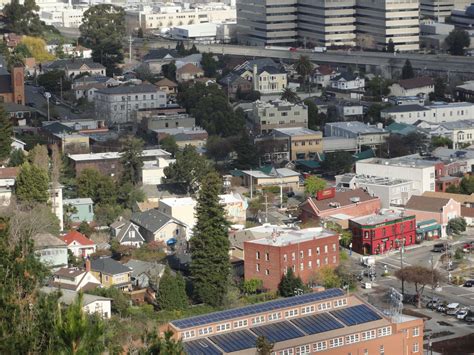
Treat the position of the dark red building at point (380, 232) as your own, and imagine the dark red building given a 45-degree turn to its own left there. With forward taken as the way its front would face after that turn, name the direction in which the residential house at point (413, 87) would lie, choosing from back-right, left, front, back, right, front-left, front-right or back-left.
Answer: left

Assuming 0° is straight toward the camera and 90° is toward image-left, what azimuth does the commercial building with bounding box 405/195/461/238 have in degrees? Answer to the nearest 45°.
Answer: approximately 315°

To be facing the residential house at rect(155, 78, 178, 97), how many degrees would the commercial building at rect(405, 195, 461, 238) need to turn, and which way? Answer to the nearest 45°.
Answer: approximately 180°

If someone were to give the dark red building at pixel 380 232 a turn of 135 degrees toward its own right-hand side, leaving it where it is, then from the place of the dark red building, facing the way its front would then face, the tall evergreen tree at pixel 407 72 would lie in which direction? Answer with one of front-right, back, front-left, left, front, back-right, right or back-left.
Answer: right

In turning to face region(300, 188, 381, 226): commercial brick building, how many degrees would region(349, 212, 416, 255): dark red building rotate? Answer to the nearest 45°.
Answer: approximately 180°

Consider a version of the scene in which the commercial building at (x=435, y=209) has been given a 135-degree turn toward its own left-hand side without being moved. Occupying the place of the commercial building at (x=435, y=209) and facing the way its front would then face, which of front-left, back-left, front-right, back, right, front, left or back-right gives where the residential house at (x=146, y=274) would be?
back-left

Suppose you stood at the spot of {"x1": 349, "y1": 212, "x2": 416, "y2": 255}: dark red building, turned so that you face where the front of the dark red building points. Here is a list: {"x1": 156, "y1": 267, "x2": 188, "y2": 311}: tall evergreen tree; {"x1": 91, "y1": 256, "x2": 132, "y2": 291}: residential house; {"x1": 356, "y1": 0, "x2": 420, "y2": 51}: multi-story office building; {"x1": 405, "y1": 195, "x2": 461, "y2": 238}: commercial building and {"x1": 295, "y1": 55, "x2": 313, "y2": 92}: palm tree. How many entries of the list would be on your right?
2

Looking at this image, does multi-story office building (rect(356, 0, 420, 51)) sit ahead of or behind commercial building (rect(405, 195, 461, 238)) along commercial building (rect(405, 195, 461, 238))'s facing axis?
behind

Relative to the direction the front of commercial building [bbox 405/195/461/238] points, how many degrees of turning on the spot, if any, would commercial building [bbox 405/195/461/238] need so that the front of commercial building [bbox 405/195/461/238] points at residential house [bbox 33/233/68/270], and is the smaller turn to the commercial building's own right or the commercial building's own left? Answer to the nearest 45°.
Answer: approximately 90° to the commercial building's own right

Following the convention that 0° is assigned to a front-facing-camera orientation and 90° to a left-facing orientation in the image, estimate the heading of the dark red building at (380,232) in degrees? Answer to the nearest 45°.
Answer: approximately 315°

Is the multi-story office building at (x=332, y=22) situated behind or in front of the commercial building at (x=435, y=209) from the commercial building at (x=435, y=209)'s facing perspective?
behind

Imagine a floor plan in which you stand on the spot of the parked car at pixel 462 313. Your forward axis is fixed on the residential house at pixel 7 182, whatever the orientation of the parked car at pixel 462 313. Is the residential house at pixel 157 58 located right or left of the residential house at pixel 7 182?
right

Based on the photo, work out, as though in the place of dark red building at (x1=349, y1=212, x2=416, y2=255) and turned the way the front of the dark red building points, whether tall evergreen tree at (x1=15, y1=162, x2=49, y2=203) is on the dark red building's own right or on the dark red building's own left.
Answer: on the dark red building's own right

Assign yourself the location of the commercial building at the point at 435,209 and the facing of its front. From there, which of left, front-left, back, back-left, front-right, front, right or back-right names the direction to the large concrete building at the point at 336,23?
back-left

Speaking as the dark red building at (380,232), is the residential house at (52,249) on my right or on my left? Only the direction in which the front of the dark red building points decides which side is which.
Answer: on my right

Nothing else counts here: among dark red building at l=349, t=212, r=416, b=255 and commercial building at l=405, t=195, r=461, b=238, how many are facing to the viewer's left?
0

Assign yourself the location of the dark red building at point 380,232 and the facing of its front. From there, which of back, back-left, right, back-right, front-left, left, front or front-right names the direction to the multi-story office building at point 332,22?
back-left
